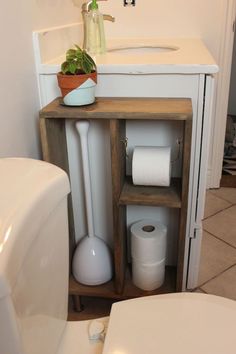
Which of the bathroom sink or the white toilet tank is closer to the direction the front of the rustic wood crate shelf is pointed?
the white toilet tank

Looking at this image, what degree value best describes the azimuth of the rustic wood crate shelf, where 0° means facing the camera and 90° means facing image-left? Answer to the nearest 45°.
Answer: approximately 0°

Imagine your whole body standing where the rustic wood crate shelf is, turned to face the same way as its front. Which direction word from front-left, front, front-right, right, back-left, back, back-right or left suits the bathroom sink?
back
